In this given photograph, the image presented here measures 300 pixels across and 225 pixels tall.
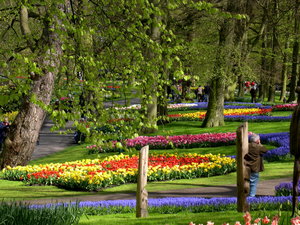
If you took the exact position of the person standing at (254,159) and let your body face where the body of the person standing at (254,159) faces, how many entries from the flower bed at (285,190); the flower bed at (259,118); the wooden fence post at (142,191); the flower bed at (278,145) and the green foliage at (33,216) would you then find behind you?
2

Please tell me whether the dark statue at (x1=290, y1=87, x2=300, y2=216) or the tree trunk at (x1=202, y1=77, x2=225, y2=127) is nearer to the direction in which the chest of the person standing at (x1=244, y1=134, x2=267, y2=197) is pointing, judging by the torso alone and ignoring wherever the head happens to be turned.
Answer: the tree trunk
